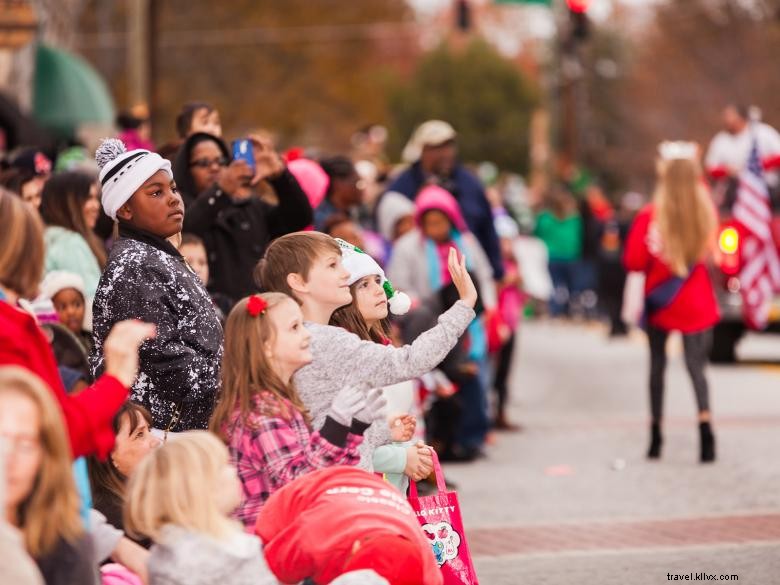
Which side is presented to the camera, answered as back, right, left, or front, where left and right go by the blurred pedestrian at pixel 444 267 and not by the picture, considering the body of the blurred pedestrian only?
front

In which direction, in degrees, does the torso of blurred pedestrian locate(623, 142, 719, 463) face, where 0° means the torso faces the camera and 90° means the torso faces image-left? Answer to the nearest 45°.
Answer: approximately 180°

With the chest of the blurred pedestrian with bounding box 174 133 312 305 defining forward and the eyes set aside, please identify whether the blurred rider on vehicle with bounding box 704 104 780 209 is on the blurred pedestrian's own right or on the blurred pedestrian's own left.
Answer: on the blurred pedestrian's own left

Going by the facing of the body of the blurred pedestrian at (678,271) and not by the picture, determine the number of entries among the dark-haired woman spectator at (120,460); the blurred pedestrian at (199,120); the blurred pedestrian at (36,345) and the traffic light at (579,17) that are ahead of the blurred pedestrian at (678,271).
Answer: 1

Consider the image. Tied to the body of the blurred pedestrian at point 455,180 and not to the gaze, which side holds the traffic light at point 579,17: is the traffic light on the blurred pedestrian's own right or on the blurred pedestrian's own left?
on the blurred pedestrian's own left

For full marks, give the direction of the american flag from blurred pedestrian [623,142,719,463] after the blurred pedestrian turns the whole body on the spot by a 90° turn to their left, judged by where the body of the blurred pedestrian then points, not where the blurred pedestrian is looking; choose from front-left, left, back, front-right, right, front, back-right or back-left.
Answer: right
